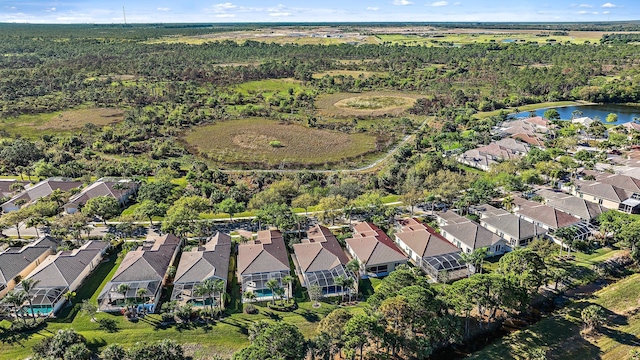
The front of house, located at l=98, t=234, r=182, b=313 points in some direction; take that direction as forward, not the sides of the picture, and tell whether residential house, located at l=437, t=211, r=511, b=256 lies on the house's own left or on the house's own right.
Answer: on the house's own right

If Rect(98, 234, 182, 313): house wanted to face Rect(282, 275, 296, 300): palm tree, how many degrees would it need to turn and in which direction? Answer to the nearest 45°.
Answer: approximately 135° to its right

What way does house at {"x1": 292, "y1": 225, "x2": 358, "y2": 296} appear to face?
away from the camera

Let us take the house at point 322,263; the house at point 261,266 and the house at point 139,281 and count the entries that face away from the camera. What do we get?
3

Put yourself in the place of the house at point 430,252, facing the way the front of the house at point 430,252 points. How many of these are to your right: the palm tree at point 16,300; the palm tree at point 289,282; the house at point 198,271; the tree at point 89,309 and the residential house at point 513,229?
1

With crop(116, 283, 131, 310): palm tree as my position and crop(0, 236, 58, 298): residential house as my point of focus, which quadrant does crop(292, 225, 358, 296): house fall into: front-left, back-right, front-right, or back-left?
back-right

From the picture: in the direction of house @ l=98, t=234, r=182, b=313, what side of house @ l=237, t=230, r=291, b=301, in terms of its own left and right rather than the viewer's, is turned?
left

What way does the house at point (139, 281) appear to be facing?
away from the camera

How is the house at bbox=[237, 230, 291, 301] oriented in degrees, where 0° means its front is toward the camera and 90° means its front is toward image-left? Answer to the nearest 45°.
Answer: approximately 180°

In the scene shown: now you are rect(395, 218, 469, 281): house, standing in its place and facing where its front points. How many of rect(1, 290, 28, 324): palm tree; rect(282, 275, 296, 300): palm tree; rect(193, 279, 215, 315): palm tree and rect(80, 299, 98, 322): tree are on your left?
4

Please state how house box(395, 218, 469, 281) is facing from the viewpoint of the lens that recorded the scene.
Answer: facing away from the viewer and to the left of the viewer

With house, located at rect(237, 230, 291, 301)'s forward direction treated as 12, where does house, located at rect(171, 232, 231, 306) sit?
house, located at rect(171, 232, 231, 306) is roughly at 9 o'clock from house, located at rect(237, 230, 291, 301).

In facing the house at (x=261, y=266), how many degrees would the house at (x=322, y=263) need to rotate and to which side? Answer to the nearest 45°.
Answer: approximately 90° to its left

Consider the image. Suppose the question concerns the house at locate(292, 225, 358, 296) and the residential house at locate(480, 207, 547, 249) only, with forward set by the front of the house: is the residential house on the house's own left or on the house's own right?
on the house's own right
